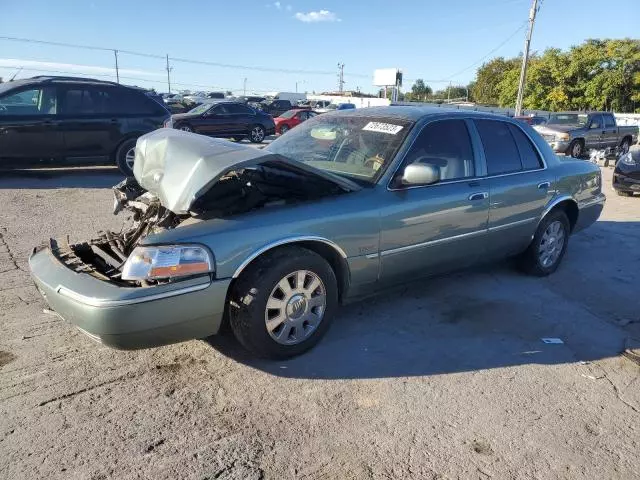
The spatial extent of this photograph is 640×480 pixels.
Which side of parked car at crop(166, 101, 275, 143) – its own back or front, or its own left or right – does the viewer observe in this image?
left

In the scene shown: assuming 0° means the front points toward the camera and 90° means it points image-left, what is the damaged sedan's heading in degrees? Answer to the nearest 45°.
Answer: approximately 45°

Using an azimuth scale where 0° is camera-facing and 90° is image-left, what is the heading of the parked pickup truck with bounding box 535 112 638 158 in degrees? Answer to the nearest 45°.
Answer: approximately 45°

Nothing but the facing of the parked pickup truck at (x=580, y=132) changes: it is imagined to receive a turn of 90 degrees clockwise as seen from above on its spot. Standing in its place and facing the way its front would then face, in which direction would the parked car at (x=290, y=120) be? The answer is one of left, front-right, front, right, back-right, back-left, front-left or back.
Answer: front-left

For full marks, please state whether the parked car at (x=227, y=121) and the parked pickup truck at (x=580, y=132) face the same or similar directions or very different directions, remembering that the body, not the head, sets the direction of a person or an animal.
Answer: same or similar directions

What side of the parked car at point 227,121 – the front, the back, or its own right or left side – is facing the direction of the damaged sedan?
left

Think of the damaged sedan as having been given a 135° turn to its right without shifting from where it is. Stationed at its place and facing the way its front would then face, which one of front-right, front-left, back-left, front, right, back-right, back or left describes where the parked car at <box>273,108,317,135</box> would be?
front

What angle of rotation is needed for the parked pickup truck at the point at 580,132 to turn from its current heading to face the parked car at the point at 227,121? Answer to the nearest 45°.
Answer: approximately 45° to its right

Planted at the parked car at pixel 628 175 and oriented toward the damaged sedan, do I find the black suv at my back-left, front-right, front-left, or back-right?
front-right
